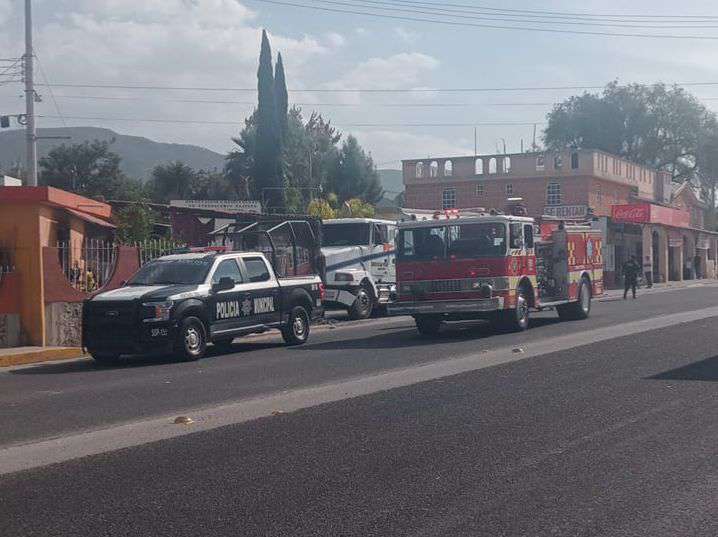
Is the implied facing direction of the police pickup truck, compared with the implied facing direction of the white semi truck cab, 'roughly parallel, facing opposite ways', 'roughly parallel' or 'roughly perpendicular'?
roughly parallel

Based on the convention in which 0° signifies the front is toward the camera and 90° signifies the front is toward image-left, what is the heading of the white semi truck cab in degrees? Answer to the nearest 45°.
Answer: approximately 45°

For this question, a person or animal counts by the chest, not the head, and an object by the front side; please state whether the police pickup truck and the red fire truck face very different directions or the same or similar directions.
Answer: same or similar directions

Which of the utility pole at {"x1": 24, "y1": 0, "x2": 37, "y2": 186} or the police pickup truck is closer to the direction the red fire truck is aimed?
the police pickup truck

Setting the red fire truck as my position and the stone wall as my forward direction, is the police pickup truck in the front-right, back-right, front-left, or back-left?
front-left

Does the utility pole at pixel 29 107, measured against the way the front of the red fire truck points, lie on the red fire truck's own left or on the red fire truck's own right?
on the red fire truck's own right

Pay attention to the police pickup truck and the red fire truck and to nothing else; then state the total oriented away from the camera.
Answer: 0

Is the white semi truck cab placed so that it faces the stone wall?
yes

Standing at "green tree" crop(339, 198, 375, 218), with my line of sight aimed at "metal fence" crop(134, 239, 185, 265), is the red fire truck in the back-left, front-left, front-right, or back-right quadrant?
front-left

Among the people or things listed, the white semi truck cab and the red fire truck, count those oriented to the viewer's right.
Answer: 0

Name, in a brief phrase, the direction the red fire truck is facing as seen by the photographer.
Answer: facing the viewer and to the left of the viewer

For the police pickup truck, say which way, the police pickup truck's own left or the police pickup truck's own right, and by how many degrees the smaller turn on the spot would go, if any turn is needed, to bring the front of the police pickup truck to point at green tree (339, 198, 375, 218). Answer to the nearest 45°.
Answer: approximately 135° to the police pickup truck's own right

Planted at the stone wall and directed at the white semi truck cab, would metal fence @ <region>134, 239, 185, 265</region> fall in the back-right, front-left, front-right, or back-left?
front-left
